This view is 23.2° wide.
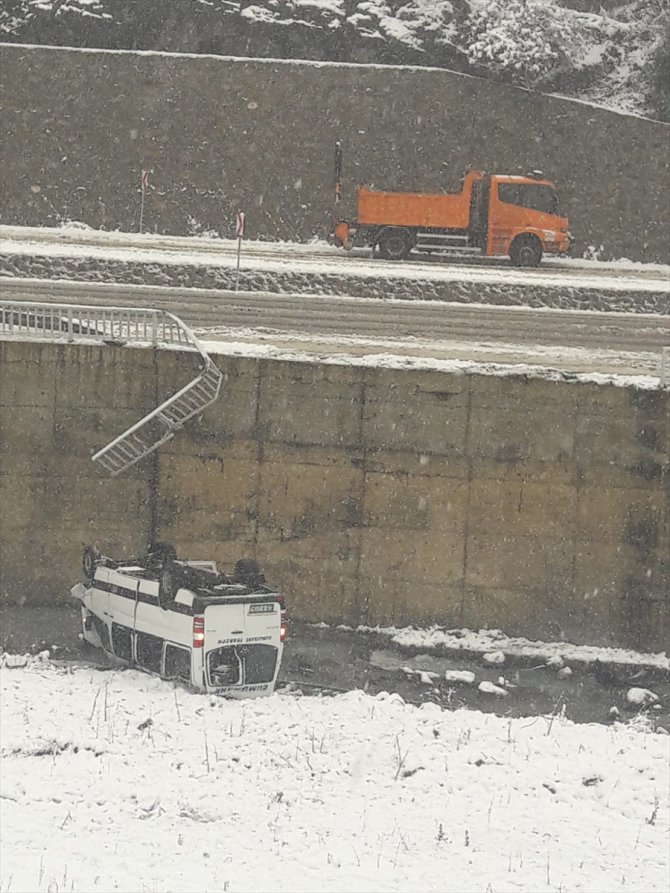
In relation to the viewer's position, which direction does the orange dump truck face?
facing to the right of the viewer

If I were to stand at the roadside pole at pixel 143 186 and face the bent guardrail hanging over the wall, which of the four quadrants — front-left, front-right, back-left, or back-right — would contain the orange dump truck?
front-left

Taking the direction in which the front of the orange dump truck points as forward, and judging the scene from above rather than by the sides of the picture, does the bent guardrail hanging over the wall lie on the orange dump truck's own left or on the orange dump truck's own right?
on the orange dump truck's own right

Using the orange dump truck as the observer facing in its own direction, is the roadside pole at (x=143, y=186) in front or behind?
behind
